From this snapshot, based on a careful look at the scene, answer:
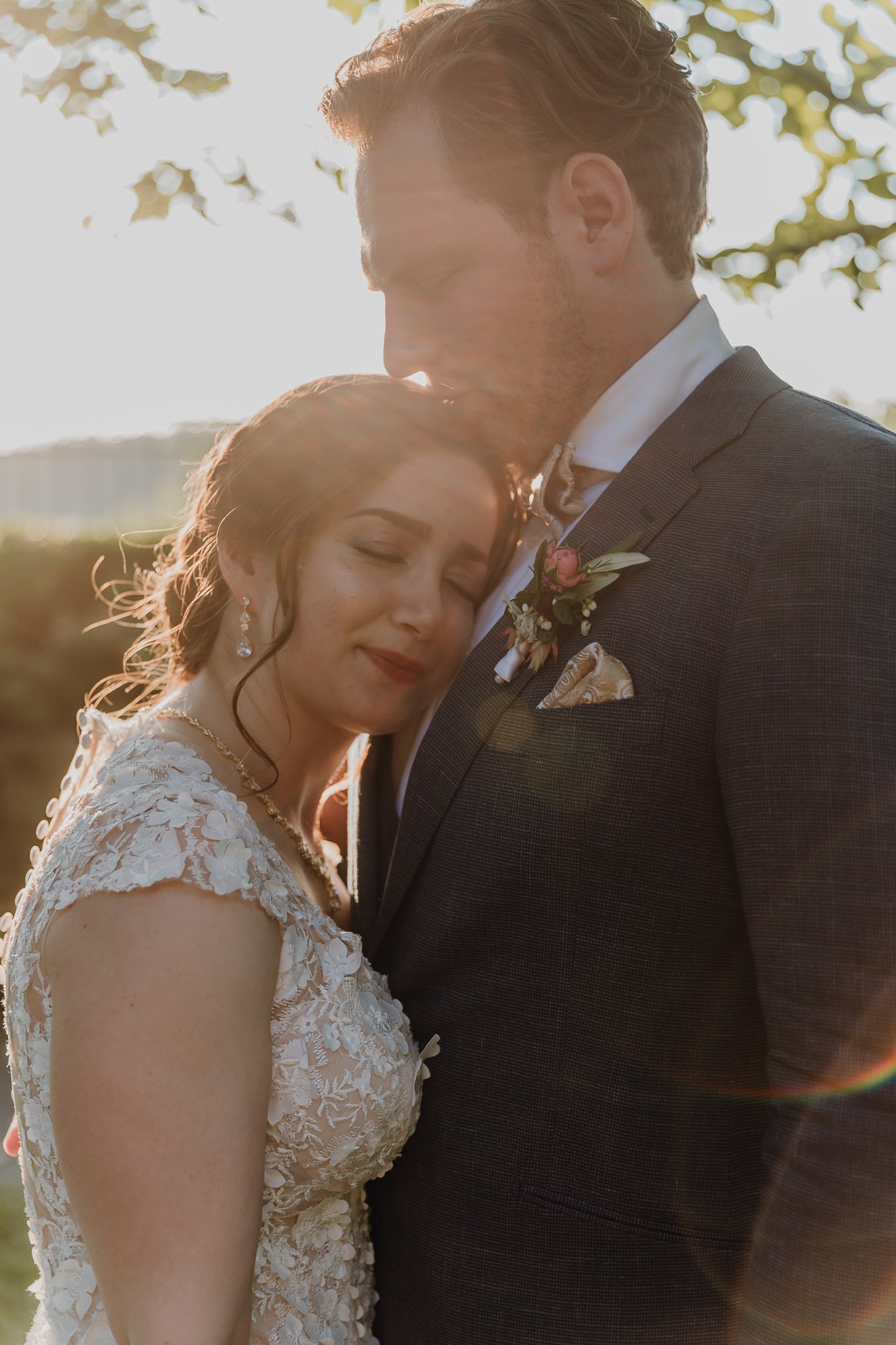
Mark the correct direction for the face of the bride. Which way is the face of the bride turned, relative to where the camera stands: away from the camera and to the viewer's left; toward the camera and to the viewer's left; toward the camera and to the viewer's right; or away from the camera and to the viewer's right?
toward the camera and to the viewer's right

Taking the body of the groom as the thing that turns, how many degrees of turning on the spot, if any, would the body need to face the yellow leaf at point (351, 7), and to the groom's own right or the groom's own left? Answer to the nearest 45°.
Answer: approximately 135° to the groom's own right

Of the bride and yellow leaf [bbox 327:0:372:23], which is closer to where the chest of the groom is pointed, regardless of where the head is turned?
the bride

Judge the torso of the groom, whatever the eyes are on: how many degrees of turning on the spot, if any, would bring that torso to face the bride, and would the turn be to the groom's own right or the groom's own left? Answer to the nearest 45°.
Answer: approximately 45° to the groom's own right

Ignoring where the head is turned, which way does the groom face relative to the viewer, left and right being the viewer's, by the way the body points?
facing the viewer and to the left of the viewer

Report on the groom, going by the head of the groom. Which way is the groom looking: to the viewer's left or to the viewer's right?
to the viewer's left
